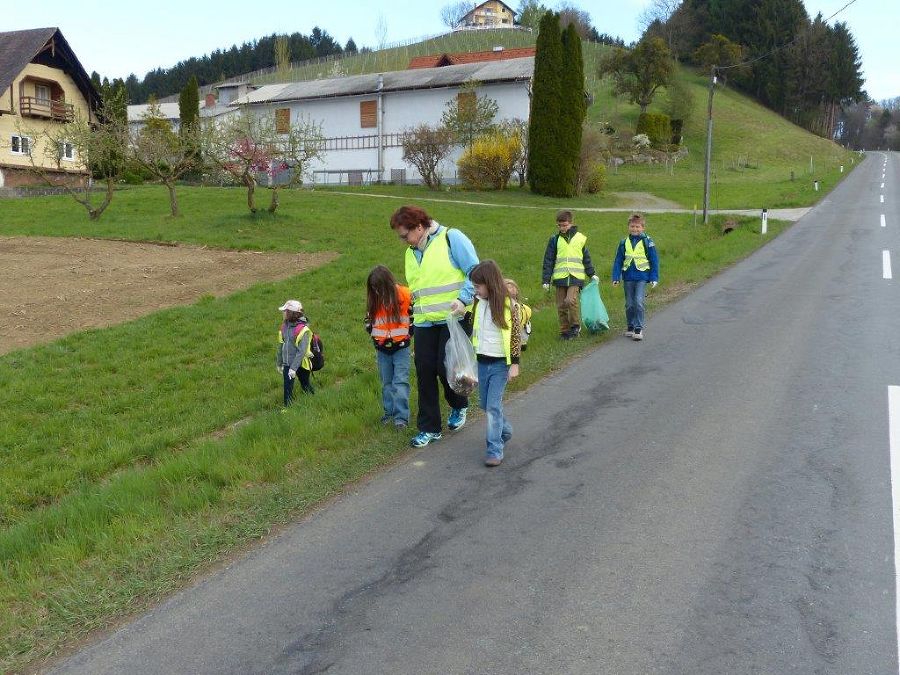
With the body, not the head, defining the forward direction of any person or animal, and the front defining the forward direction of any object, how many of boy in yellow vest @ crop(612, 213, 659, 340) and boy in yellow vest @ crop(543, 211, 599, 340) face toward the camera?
2

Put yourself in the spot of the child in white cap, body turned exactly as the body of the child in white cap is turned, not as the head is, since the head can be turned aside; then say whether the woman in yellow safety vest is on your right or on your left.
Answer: on your left

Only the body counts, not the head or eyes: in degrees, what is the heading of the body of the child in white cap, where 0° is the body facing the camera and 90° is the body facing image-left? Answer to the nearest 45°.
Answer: approximately 45°

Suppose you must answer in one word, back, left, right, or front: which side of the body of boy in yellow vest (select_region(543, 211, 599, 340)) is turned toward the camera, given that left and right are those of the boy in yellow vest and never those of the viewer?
front

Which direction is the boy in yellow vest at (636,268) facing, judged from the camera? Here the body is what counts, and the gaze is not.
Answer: toward the camera

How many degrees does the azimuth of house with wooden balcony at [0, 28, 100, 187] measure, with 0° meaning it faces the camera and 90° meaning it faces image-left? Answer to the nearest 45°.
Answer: approximately 315°

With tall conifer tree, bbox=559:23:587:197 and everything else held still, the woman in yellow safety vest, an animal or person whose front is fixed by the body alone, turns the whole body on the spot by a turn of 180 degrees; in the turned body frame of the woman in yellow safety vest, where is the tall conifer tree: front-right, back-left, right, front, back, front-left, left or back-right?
front-left

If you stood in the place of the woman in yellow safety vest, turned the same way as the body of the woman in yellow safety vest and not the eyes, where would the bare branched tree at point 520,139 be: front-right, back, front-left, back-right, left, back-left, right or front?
back-right
